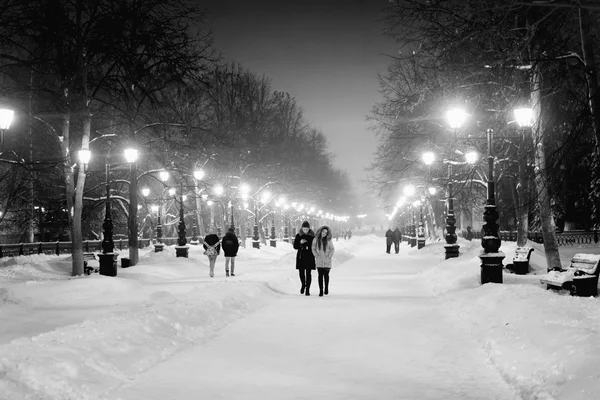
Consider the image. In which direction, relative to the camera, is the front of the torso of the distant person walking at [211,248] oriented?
away from the camera

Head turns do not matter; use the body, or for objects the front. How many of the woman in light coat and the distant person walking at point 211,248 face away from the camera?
1

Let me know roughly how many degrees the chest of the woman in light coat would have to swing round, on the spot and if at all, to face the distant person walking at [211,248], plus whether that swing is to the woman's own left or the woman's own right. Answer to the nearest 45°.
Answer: approximately 135° to the woman's own right

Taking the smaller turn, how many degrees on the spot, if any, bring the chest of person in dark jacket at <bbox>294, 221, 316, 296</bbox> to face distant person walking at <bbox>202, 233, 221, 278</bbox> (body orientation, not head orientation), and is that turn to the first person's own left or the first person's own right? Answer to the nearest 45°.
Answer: approximately 135° to the first person's own right

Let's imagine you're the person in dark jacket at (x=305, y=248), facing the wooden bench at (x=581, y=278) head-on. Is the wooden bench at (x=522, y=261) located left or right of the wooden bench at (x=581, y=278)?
left

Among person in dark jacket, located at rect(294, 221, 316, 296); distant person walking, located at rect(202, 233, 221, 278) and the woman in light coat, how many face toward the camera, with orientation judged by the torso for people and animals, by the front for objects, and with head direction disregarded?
2

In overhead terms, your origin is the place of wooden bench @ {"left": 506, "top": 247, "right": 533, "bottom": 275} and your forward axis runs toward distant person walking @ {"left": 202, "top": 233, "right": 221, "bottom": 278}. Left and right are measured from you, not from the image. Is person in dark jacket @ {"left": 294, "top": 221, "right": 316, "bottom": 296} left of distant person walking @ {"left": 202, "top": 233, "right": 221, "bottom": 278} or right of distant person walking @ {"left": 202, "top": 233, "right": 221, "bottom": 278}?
left

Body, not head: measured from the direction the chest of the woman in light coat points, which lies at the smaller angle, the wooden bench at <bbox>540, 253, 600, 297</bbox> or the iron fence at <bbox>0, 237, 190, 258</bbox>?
the wooden bench

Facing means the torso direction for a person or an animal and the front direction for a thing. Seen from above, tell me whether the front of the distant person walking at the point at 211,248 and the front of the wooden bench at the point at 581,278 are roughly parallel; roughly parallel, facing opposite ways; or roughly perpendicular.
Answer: roughly perpendicular

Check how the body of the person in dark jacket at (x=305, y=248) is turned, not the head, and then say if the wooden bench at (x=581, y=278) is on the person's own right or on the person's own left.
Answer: on the person's own left

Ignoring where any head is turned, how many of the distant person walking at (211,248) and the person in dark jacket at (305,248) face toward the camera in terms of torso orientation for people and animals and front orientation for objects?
1

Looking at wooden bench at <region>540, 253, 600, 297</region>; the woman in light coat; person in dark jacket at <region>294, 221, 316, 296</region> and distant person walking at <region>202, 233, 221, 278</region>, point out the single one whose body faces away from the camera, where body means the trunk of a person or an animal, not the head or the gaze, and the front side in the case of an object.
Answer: the distant person walking

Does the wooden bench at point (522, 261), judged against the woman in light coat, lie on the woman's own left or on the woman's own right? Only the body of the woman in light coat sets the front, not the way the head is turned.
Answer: on the woman's own left

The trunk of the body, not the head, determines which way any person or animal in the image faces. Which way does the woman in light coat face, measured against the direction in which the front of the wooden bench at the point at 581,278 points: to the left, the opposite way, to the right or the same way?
to the left
